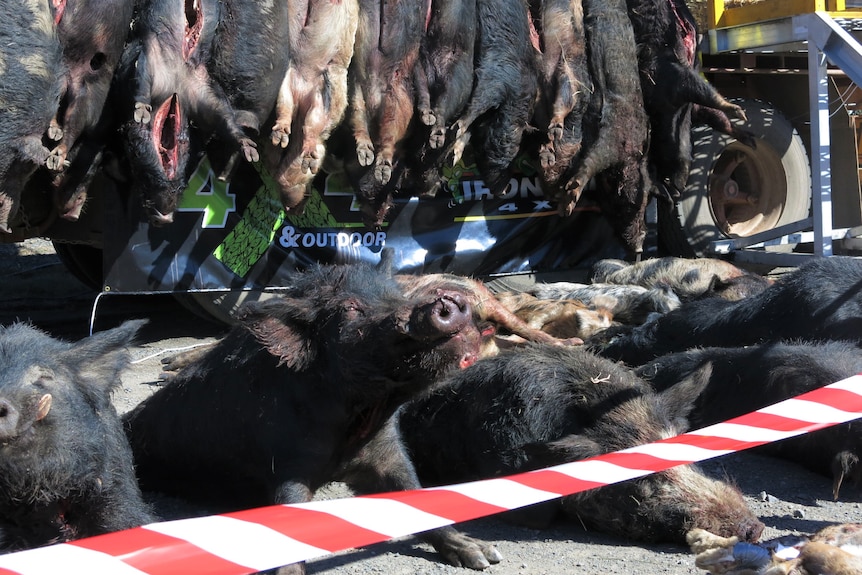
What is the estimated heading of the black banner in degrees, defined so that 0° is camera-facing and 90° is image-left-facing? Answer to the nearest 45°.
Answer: approximately 0°

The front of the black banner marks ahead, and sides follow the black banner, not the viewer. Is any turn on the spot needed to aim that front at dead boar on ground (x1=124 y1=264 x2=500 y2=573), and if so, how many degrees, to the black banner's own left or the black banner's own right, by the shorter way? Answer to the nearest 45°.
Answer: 0° — it already faces it

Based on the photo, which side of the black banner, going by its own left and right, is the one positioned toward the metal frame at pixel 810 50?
left

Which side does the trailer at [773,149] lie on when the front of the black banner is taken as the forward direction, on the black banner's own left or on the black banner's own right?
on the black banner's own left

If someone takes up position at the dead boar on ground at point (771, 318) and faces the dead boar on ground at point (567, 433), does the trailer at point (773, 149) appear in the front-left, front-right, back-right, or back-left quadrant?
back-right

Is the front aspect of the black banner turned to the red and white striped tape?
yes

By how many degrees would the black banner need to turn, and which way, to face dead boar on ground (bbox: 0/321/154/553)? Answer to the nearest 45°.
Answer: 0° — it already faces it

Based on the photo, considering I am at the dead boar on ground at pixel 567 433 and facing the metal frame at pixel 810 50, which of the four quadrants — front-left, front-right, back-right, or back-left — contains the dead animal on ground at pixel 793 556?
back-right

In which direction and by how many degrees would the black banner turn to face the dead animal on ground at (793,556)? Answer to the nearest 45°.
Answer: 0° — it already faces it
